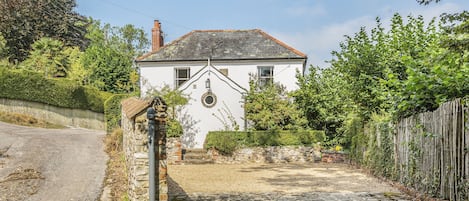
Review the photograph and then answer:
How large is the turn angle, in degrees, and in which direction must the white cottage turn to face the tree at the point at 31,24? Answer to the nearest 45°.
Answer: approximately 135° to its right

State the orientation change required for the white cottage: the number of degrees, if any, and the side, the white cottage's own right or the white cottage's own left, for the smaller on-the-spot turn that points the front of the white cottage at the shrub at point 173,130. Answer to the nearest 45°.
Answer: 0° — it already faces it

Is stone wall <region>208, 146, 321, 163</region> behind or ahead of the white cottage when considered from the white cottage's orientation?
ahead

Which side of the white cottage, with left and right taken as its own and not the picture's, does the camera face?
front

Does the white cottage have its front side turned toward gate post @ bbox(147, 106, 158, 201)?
yes

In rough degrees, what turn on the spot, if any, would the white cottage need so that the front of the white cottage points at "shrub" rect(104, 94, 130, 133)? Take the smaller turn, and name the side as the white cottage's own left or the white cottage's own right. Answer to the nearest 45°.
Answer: approximately 45° to the white cottage's own right

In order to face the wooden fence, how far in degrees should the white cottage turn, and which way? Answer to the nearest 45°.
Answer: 0° — it already faces it

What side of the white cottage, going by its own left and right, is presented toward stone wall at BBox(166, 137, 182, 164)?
front

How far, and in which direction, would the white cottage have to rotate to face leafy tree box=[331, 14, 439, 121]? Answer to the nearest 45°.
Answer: approximately 45° to its left

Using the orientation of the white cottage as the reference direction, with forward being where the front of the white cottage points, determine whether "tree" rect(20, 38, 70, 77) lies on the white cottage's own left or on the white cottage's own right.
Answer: on the white cottage's own right

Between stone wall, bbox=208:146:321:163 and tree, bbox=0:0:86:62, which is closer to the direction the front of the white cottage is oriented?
the stone wall
